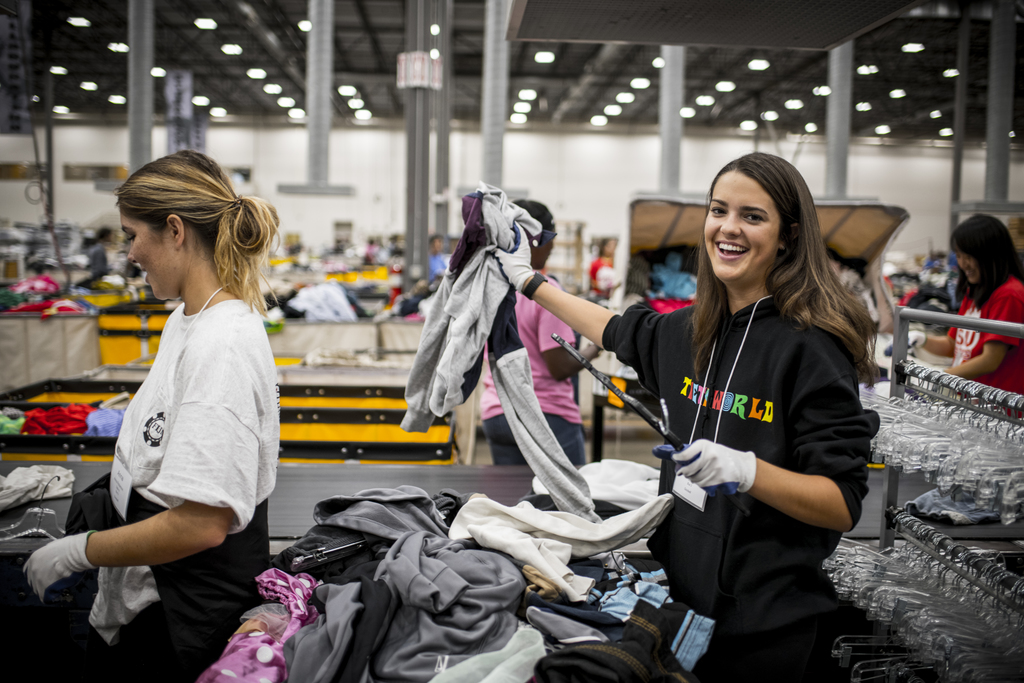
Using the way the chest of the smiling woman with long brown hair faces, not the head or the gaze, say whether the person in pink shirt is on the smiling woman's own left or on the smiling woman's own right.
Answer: on the smiling woman's own right

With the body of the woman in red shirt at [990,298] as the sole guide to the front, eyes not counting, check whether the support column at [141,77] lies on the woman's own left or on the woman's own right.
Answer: on the woman's own right

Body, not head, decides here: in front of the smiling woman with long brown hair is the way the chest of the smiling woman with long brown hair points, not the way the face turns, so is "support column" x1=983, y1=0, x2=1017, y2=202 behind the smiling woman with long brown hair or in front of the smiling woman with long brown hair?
behind

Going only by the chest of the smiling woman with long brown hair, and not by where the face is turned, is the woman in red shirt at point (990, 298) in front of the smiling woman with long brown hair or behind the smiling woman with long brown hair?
behind

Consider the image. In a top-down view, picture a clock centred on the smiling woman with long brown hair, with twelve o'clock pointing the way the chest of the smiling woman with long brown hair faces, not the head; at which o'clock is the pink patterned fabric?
The pink patterned fabric is roughly at 1 o'clock from the smiling woman with long brown hair.
